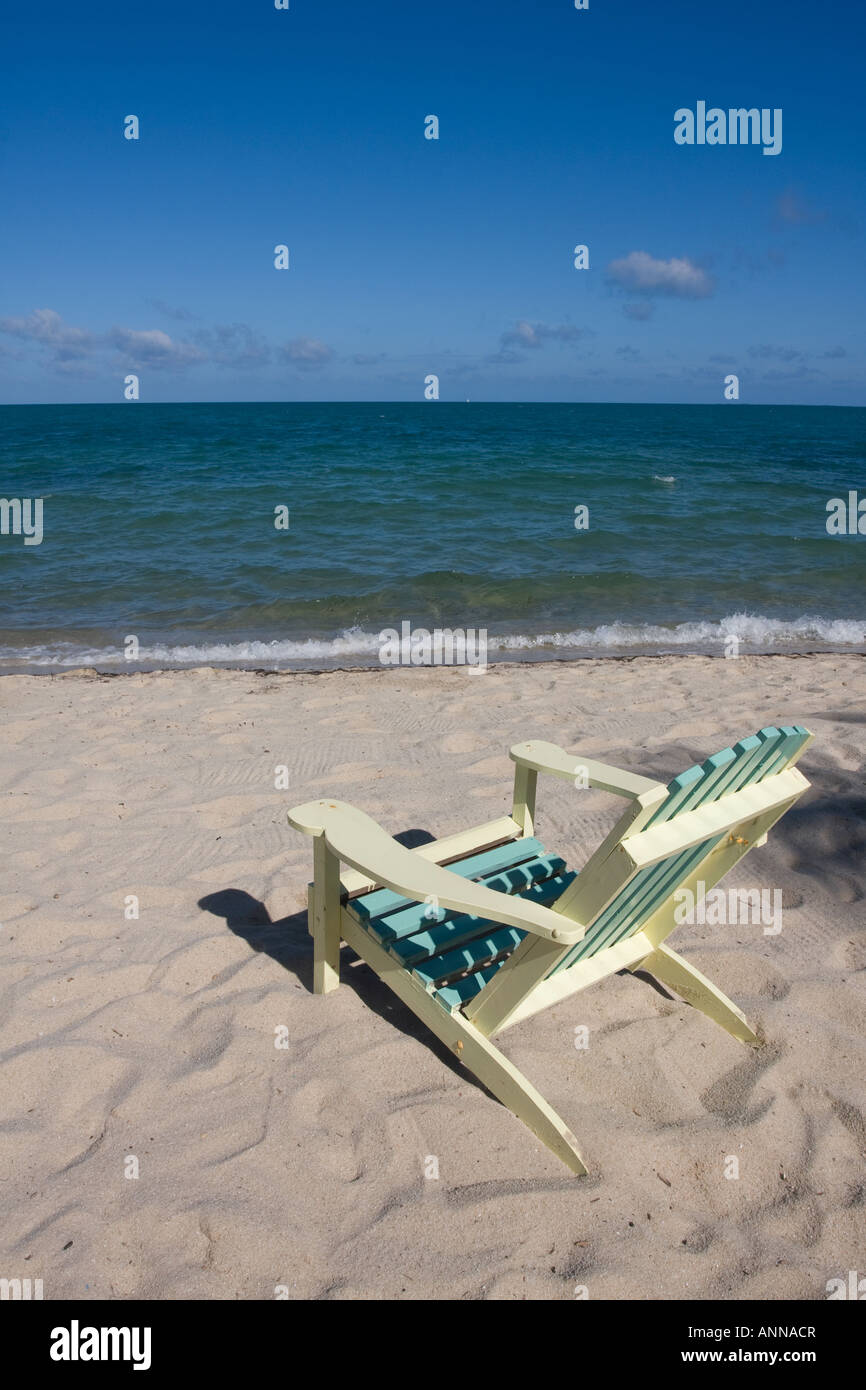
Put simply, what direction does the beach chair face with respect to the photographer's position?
facing away from the viewer and to the left of the viewer
